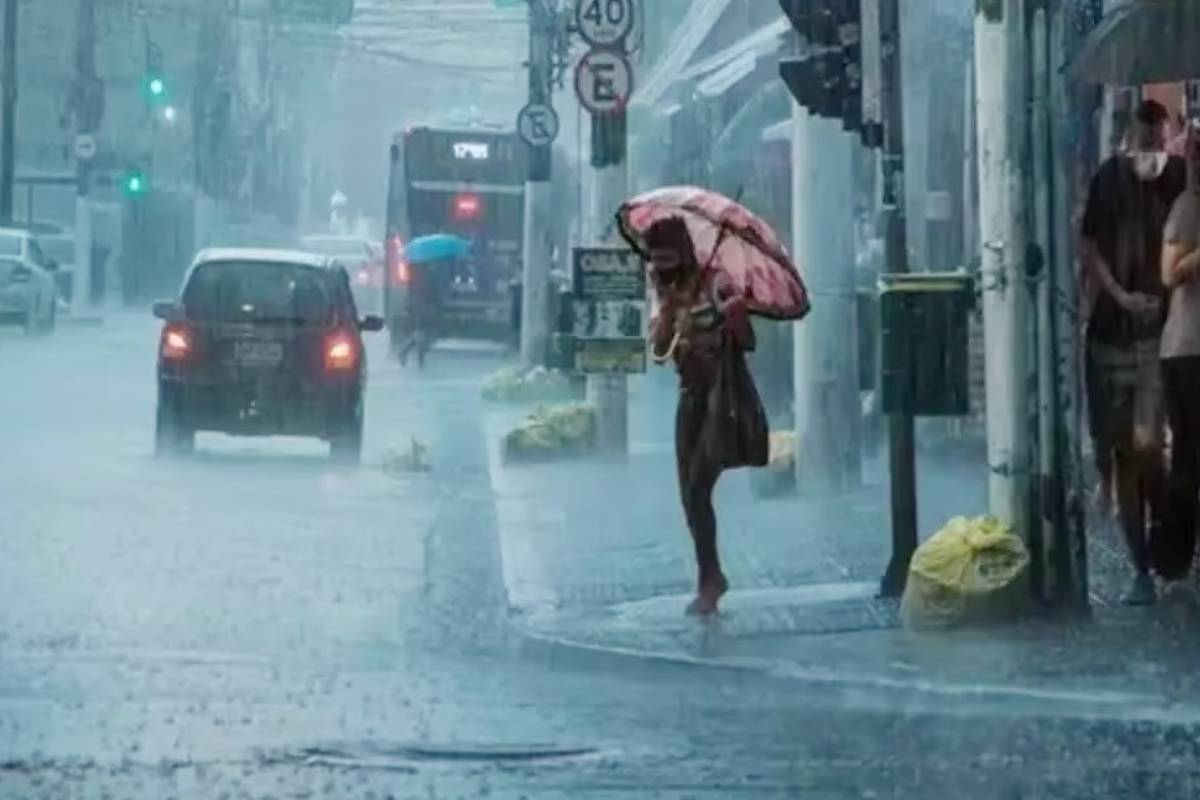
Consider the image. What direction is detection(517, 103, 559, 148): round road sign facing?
toward the camera

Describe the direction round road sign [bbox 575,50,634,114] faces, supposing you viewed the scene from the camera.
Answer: facing the viewer

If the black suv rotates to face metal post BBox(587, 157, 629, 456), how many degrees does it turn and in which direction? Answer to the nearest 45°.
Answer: approximately 90° to its right

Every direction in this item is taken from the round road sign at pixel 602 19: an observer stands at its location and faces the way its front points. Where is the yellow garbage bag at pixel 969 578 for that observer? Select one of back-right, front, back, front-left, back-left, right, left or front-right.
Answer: front

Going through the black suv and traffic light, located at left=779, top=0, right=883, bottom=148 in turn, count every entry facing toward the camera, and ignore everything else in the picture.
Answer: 0

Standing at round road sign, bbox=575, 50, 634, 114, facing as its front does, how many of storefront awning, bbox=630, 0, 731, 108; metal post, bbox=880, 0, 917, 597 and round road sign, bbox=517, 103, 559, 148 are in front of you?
1

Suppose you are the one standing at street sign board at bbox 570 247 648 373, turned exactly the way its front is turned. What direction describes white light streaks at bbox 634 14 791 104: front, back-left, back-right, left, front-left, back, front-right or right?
back

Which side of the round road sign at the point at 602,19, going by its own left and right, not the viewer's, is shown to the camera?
front

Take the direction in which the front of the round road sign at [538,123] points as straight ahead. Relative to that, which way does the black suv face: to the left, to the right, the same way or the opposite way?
the opposite way
